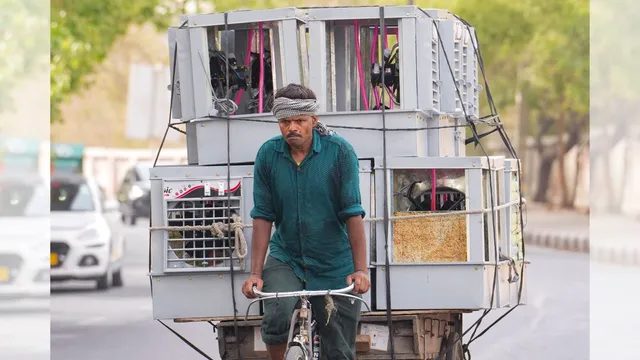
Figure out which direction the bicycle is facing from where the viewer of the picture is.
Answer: facing the viewer

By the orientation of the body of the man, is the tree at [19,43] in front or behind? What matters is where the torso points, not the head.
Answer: behind

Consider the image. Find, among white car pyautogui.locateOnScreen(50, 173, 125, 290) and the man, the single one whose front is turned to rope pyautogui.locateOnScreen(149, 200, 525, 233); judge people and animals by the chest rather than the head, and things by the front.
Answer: the white car

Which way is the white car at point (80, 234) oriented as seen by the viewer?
toward the camera

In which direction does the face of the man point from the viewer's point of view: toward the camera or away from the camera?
toward the camera
